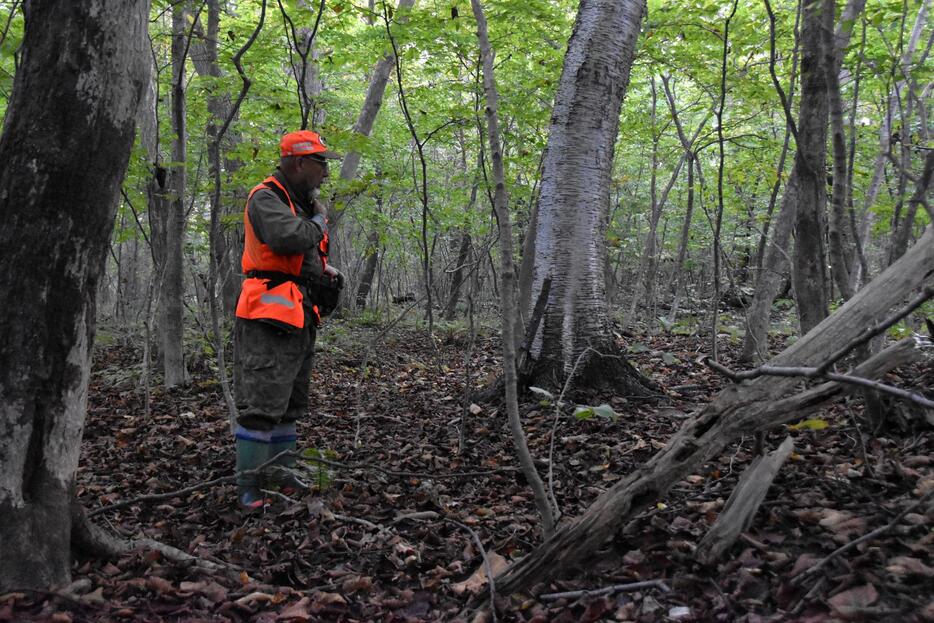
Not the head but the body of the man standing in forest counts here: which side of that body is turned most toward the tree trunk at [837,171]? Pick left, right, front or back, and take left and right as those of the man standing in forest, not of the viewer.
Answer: front

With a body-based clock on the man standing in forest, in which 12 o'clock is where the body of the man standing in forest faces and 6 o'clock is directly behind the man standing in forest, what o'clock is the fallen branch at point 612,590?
The fallen branch is roughly at 2 o'clock from the man standing in forest.

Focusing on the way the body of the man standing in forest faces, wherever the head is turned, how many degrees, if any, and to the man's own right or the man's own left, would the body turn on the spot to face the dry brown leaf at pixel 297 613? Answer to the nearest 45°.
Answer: approximately 90° to the man's own right

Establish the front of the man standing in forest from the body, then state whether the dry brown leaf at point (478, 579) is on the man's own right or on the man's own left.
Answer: on the man's own right

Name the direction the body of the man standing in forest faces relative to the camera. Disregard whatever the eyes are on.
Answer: to the viewer's right

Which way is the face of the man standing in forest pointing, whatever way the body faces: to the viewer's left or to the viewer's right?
to the viewer's right

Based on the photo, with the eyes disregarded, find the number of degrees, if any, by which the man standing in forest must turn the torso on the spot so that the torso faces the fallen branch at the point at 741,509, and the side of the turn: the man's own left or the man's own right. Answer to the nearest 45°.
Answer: approximately 45° to the man's own right

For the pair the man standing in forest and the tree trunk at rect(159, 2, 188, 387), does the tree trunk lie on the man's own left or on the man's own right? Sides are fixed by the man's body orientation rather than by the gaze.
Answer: on the man's own left

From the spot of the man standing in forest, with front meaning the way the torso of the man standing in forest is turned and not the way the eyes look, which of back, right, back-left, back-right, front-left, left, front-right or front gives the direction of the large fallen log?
front-right

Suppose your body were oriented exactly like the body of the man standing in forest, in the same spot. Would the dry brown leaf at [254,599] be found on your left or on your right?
on your right

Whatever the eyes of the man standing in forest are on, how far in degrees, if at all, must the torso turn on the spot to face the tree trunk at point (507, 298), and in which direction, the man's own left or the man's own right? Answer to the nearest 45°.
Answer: approximately 45° to the man's own right
